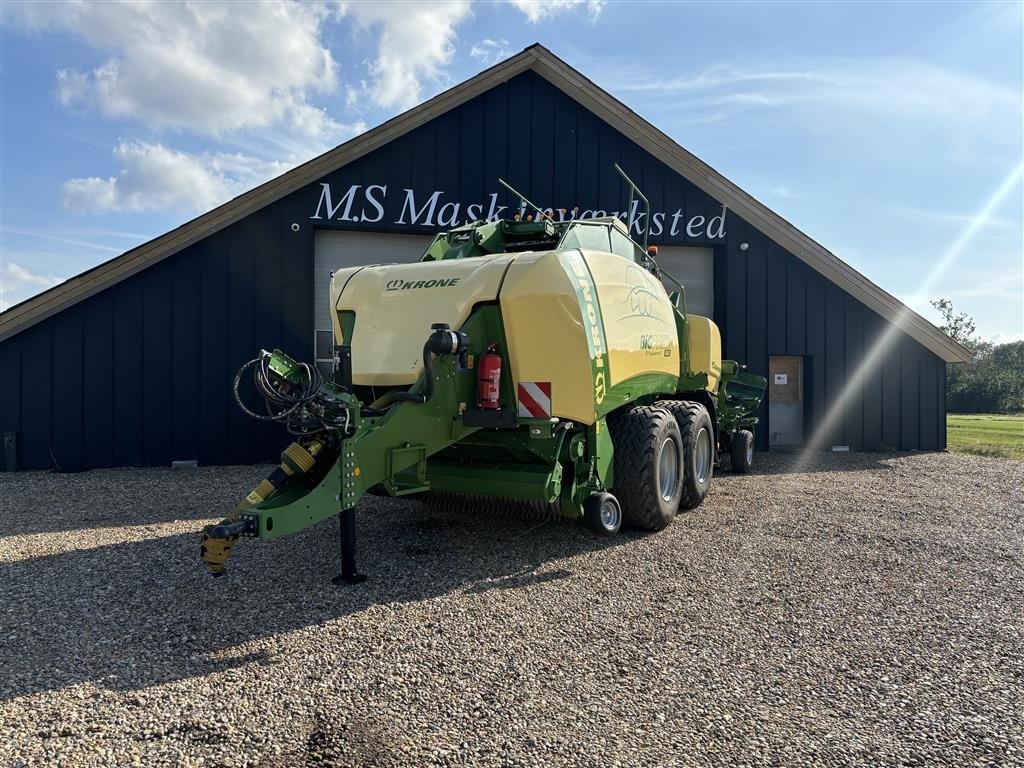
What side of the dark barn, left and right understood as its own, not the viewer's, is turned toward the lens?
front

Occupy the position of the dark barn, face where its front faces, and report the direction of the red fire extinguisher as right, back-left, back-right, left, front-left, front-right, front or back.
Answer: front
